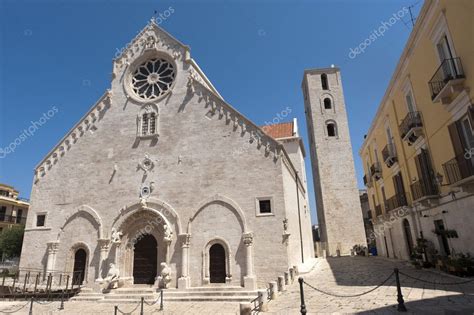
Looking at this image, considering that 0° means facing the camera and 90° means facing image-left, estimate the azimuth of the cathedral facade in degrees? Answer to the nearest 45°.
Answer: approximately 0°

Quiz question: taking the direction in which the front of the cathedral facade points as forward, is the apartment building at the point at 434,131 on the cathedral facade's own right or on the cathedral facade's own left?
on the cathedral facade's own left

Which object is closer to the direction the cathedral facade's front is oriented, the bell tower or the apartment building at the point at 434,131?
the apartment building

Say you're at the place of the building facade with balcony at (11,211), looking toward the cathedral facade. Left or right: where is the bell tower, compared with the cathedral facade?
left

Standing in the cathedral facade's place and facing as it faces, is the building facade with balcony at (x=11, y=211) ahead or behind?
behind

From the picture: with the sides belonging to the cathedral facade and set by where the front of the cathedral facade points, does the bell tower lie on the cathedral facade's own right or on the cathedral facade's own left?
on the cathedral facade's own left
